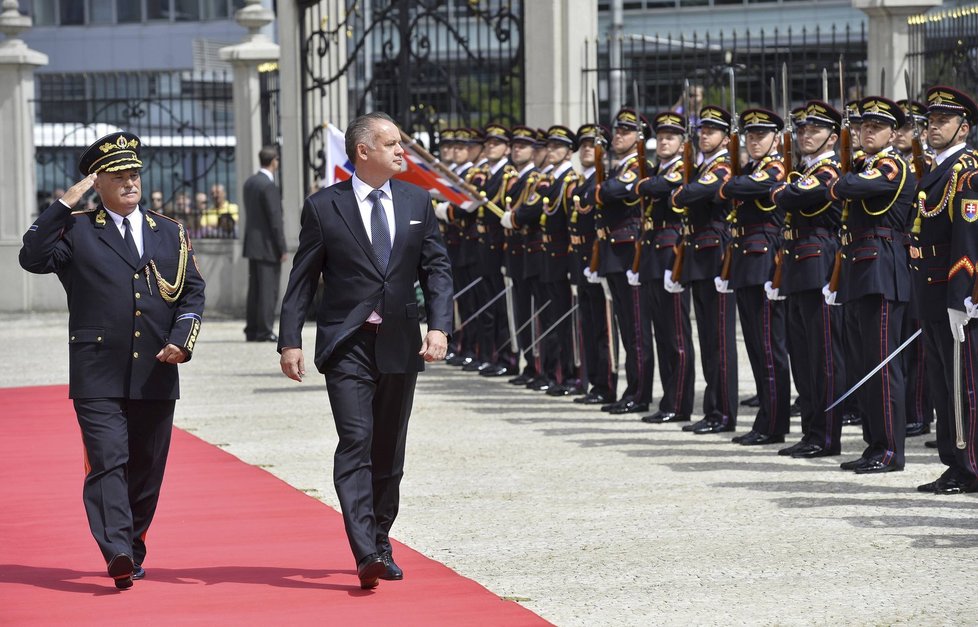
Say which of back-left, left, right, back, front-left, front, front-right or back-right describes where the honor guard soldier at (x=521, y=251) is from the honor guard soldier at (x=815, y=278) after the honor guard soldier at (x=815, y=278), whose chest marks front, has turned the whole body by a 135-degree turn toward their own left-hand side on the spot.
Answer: back-left

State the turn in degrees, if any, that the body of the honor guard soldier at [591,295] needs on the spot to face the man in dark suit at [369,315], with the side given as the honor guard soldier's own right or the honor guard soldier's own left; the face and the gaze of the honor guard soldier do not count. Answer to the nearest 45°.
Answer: approximately 45° to the honor guard soldier's own left

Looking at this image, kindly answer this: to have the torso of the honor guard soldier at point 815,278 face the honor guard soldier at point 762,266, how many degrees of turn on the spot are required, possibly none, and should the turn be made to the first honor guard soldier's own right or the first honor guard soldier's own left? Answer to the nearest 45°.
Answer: approximately 90° to the first honor guard soldier's own right

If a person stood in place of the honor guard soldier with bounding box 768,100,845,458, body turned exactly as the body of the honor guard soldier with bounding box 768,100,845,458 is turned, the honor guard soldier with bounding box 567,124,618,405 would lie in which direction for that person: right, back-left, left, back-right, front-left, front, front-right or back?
right

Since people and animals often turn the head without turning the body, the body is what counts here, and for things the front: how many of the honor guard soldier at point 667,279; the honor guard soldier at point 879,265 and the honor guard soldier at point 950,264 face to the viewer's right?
0

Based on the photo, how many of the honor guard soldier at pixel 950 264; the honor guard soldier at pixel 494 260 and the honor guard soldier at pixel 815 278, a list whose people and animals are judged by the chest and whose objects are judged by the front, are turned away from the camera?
0

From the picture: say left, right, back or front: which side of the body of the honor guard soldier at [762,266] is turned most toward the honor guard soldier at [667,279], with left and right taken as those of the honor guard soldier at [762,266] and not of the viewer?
right

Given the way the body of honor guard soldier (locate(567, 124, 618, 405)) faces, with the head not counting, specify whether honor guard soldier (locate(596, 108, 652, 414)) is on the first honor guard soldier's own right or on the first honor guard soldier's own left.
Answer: on the first honor guard soldier's own left

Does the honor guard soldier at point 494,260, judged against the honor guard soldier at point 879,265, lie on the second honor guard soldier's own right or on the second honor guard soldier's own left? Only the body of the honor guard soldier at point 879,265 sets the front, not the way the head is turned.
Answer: on the second honor guard soldier's own right

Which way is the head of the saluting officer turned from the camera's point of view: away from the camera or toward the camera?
toward the camera

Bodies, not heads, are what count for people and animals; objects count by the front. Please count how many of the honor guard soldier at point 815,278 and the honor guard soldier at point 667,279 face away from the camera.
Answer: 0

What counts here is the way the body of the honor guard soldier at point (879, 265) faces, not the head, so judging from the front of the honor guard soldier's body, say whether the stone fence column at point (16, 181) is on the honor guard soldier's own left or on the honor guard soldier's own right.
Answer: on the honor guard soldier's own right

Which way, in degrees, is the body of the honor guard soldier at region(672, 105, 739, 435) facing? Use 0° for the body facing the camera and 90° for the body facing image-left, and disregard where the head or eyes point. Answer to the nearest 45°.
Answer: approximately 45°
